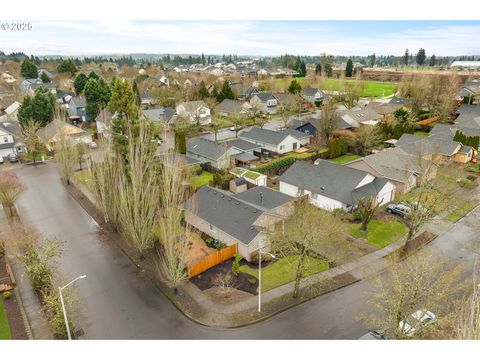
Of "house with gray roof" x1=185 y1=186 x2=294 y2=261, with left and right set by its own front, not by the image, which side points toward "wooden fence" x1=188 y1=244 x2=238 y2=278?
right

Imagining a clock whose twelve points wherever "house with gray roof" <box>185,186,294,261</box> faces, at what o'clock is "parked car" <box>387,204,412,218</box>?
The parked car is roughly at 10 o'clock from the house with gray roof.

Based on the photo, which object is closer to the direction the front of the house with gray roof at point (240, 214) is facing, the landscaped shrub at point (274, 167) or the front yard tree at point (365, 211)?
the front yard tree

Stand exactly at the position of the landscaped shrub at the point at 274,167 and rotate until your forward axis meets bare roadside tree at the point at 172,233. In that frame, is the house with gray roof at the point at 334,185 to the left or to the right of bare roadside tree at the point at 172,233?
left

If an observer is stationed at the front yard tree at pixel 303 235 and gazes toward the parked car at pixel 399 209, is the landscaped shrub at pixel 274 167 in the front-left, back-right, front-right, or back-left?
front-left

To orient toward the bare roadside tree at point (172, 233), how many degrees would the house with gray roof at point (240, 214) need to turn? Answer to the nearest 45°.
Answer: approximately 90° to its right

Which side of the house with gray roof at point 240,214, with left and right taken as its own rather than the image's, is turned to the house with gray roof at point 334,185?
left

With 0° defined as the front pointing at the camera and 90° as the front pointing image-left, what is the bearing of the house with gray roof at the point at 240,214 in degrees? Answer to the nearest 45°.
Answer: approximately 315°

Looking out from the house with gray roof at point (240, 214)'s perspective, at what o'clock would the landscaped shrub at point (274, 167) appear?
The landscaped shrub is roughly at 8 o'clock from the house with gray roof.

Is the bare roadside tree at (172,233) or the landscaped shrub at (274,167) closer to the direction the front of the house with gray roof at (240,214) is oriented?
the bare roadside tree

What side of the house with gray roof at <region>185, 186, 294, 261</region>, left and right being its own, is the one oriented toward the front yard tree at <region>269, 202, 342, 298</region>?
front

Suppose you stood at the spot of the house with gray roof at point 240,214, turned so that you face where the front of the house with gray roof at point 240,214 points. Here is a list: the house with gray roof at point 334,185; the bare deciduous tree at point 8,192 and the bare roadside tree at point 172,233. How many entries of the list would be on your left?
1

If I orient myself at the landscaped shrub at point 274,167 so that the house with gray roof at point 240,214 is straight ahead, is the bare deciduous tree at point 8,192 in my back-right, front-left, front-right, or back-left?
front-right

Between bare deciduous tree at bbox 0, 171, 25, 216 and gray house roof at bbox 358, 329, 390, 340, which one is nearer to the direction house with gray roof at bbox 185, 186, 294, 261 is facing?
the gray house roof

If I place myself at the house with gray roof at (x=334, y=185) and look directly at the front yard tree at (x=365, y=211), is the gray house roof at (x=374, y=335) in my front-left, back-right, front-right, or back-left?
front-right

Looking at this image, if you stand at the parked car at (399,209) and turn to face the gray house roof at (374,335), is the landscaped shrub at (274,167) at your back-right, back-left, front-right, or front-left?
back-right
